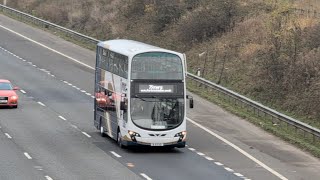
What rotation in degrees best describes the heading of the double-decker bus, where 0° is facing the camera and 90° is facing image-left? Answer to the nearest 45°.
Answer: approximately 0°
